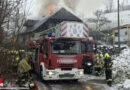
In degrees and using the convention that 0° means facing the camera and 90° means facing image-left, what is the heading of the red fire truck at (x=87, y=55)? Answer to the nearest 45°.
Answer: approximately 0°

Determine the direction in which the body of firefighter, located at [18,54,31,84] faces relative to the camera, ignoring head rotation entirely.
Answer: away from the camera

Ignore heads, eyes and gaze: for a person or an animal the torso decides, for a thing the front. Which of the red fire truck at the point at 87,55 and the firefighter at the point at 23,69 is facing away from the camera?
the firefighter

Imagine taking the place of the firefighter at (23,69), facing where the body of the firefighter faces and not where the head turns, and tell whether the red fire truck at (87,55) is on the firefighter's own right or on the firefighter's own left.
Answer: on the firefighter's own right

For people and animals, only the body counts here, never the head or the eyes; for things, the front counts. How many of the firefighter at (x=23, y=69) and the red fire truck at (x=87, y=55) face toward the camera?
1
